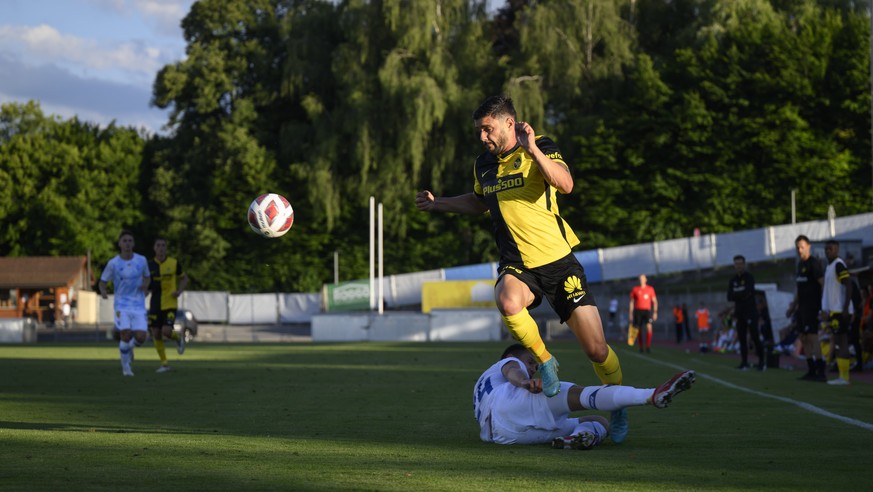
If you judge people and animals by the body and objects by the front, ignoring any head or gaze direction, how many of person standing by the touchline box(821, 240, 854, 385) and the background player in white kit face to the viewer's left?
1

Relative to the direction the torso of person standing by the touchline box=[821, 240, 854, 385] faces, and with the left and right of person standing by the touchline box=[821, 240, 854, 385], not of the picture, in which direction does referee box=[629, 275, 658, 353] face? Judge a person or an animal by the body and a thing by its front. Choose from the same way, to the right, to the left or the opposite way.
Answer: to the left

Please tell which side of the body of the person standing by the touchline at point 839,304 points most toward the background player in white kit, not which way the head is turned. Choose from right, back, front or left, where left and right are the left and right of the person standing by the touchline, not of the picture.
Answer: front

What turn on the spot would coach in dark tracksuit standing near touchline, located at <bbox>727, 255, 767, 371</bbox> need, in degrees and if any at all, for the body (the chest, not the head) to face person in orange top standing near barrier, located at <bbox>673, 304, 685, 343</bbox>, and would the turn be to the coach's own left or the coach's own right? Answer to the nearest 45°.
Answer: approximately 135° to the coach's own right

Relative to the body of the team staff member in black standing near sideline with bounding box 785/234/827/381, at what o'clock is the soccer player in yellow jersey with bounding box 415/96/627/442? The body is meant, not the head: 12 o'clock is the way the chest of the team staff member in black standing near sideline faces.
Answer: The soccer player in yellow jersey is roughly at 11 o'clock from the team staff member in black standing near sideline.

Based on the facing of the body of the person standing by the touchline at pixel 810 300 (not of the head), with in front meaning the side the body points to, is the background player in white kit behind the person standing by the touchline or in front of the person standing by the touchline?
in front

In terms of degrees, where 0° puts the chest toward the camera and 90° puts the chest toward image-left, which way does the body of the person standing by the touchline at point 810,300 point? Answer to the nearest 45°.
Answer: approximately 45°

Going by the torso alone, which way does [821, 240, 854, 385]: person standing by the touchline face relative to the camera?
to the viewer's left

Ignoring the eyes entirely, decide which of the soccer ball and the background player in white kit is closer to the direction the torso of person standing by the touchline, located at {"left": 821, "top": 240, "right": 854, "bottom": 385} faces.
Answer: the background player in white kit

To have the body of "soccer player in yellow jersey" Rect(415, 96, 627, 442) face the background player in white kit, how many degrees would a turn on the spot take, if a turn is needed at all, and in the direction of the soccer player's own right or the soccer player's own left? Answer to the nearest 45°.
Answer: approximately 90° to the soccer player's own right

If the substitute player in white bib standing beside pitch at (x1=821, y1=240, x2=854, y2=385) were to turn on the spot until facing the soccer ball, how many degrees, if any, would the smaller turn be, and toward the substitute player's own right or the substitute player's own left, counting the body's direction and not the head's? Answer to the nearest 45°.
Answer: approximately 45° to the substitute player's own left
